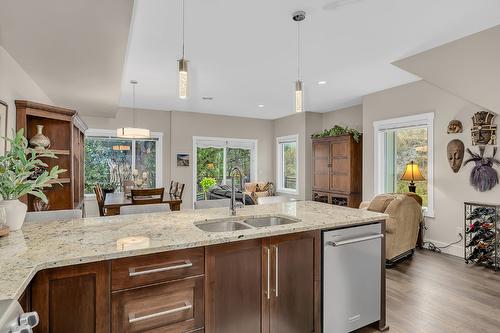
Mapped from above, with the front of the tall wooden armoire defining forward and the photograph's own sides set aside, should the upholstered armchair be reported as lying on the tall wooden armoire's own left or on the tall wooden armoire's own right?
on the tall wooden armoire's own left

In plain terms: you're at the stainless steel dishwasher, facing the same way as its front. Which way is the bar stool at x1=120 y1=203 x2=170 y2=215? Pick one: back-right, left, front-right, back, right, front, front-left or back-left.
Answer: back-right

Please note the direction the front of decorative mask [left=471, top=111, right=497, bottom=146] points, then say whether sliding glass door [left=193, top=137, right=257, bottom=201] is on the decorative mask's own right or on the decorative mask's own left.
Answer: on the decorative mask's own right

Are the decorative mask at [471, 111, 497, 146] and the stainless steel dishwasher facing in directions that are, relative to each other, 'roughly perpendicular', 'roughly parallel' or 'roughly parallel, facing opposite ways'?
roughly perpendicular

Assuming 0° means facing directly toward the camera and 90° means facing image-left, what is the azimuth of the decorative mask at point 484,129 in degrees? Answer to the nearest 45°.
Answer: approximately 45°

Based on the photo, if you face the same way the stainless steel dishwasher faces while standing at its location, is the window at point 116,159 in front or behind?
behind

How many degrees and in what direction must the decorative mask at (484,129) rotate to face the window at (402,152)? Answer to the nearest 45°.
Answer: approximately 90° to its right

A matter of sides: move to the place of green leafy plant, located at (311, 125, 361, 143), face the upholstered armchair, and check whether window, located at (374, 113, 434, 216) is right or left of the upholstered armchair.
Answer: left

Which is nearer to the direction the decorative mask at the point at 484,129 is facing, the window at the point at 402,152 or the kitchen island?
the kitchen island

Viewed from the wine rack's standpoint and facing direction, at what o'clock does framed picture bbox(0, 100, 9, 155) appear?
The framed picture is roughly at 12 o'clock from the wine rack.

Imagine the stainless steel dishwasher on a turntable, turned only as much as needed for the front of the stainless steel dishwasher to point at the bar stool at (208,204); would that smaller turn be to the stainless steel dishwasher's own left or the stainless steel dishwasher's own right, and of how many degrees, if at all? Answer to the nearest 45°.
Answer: approximately 135° to the stainless steel dishwasher's own right

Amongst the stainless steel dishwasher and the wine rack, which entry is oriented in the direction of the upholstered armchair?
the wine rack

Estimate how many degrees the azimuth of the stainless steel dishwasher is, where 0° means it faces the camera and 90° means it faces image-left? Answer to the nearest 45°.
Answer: approximately 315°
